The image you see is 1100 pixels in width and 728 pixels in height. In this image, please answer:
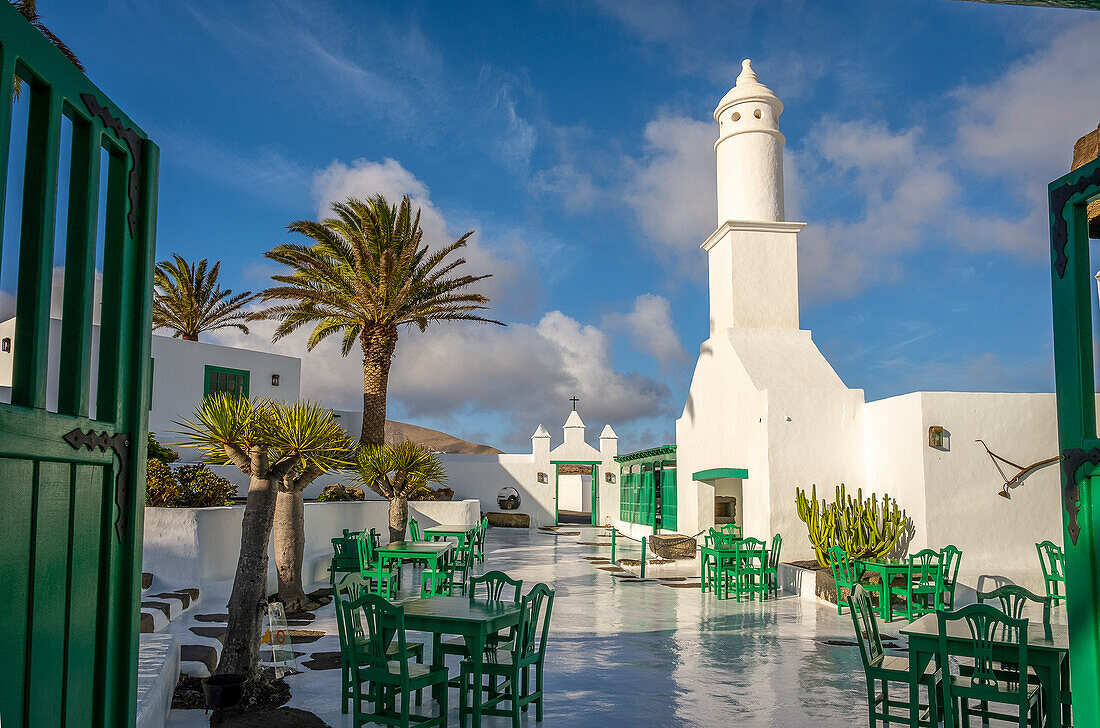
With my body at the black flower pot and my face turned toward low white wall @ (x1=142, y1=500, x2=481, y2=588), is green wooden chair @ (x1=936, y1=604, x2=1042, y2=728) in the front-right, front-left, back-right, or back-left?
back-right

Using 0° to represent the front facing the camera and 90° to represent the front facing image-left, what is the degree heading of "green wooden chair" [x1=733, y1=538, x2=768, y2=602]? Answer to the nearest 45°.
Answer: approximately 180°

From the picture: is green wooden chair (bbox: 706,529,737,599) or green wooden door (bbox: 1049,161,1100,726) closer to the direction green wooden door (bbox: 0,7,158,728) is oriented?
the green wooden door

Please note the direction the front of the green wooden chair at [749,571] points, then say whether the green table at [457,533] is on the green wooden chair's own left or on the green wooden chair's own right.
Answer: on the green wooden chair's own left

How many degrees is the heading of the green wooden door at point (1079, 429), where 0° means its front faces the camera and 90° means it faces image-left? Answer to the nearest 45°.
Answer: approximately 45°

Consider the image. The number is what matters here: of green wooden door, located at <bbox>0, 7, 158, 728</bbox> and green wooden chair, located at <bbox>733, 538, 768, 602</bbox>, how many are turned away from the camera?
1

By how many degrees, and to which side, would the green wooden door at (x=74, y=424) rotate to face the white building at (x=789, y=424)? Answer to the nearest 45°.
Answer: approximately 90° to its left

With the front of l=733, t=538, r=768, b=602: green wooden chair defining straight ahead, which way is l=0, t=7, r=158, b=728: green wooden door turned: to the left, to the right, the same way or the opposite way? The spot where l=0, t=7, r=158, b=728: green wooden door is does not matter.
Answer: to the right

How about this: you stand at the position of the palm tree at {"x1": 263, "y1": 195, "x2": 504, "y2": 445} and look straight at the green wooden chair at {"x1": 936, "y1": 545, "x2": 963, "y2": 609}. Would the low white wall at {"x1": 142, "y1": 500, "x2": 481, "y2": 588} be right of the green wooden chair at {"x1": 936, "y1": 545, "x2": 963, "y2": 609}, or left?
right

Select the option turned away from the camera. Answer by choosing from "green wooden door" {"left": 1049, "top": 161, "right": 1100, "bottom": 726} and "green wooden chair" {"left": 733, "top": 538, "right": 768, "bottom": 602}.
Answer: the green wooden chair
